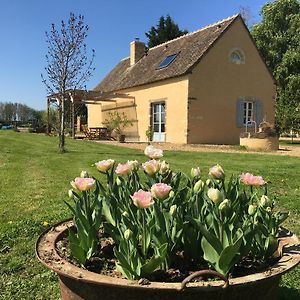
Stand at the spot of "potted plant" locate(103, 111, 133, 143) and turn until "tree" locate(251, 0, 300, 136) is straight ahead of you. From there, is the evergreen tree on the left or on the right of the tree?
left

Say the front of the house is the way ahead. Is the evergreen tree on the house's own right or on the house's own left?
on the house's own right

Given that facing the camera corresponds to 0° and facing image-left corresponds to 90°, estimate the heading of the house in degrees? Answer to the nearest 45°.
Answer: approximately 45°

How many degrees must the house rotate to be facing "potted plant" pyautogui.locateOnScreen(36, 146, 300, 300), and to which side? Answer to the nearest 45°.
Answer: approximately 45° to its left

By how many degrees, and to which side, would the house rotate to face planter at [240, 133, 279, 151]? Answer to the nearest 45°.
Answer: approximately 90° to its left

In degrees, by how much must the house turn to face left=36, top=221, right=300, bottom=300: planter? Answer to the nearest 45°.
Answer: approximately 45° to its left

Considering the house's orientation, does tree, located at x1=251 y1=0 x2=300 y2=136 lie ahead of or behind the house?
behind

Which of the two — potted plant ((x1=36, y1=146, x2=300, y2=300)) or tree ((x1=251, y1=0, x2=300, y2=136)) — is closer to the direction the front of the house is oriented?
the potted plant
